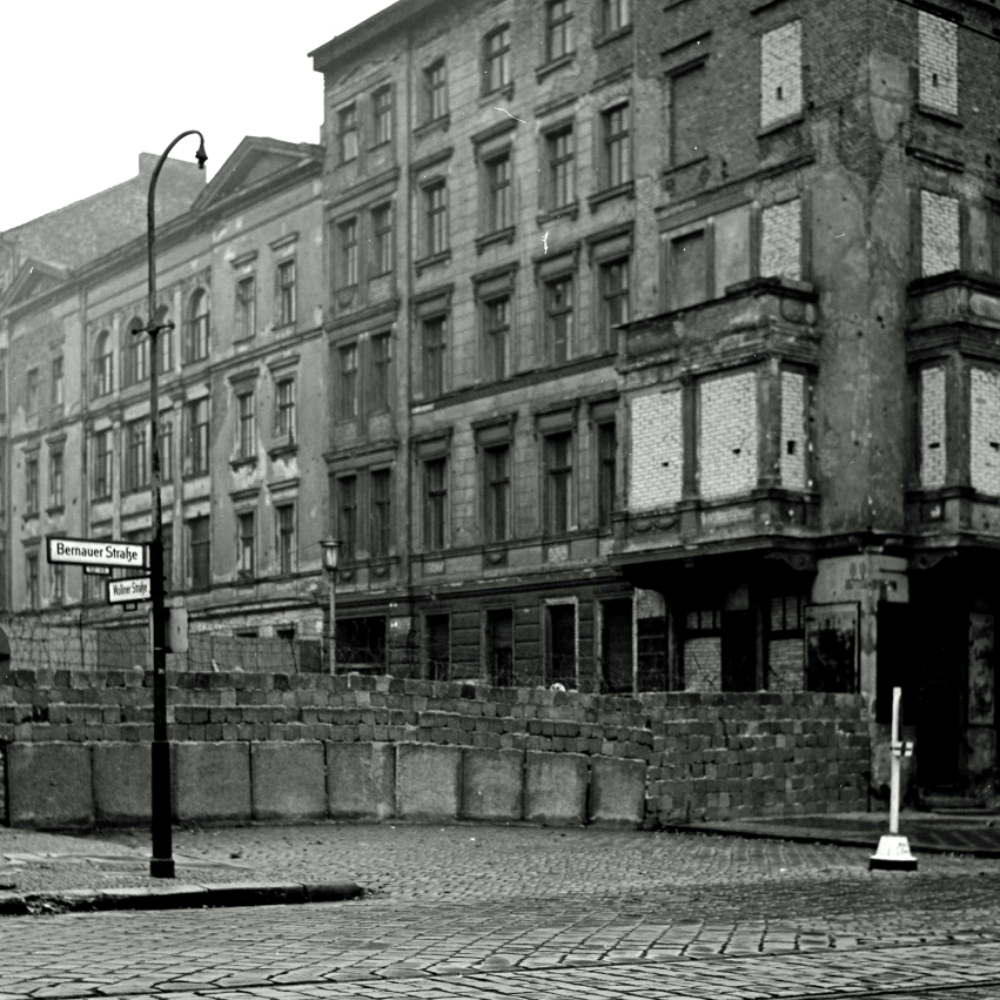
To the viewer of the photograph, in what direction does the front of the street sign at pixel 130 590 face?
facing the viewer and to the left of the viewer

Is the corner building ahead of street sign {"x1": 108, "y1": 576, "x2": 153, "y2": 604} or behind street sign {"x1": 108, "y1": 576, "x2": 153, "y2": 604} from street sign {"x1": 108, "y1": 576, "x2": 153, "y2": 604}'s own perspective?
behind
